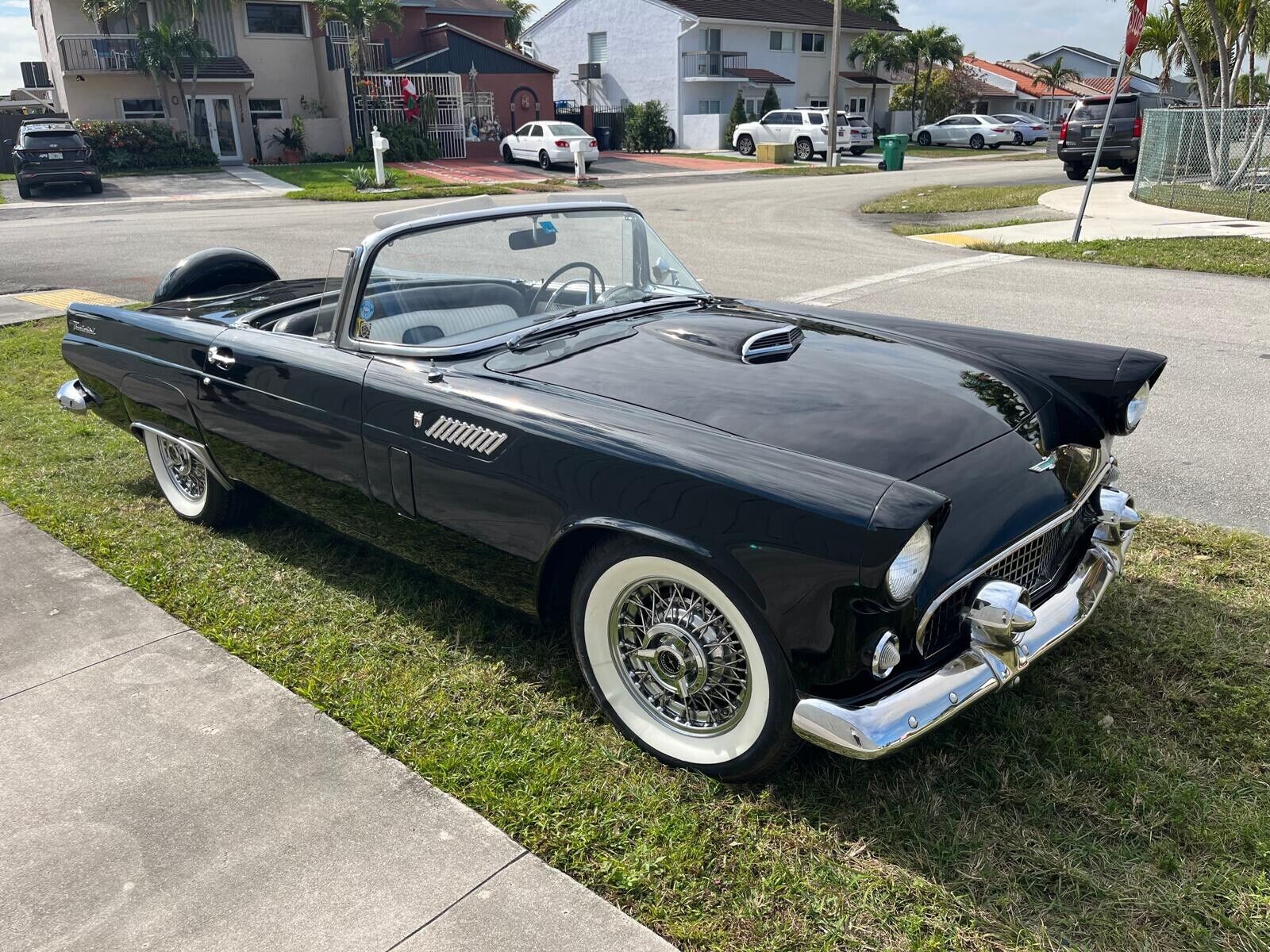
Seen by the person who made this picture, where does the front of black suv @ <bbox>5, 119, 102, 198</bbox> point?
facing away from the viewer

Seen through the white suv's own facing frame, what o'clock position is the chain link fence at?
The chain link fence is roughly at 7 o'clock from the white suv.

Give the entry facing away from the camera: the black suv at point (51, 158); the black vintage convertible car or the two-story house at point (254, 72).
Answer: the black suv

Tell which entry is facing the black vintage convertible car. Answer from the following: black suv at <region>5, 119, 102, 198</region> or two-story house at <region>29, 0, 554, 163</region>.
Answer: the two-story house

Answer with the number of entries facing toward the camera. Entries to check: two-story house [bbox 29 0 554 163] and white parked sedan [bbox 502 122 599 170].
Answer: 1

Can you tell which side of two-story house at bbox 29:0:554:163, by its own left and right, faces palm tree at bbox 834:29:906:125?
left

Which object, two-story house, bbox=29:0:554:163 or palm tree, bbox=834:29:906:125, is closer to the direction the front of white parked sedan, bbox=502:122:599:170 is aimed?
the two-story house

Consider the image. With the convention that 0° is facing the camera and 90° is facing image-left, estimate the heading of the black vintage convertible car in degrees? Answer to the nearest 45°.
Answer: approximately 315°
